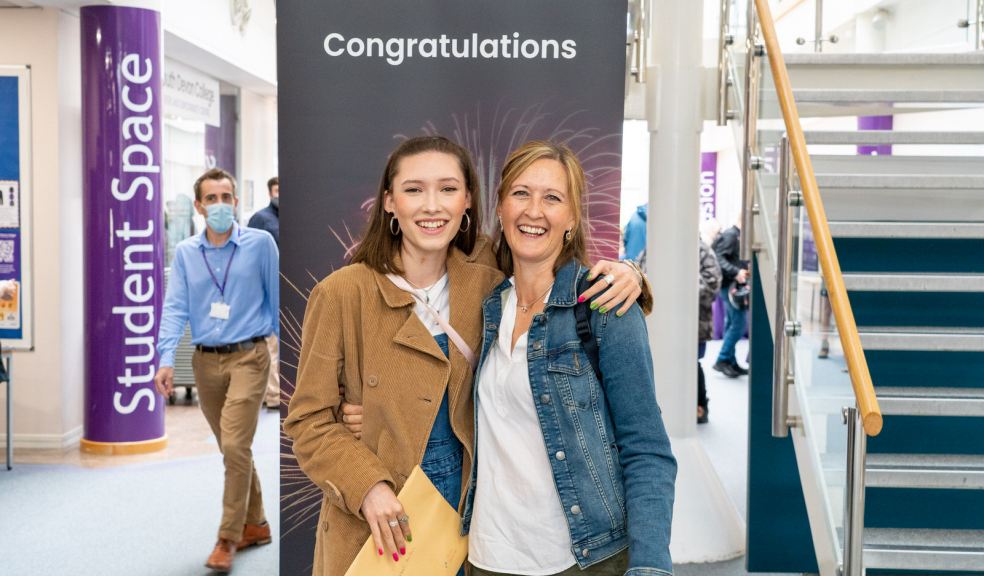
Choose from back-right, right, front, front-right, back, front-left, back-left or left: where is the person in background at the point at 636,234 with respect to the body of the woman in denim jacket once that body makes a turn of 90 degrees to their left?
back-left

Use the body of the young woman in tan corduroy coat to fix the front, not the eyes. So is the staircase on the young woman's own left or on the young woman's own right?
on the young woman's own left

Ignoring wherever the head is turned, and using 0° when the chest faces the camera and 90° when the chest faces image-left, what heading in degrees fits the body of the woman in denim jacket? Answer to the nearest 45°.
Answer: approximately 45°

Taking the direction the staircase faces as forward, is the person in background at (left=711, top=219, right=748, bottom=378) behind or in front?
behind

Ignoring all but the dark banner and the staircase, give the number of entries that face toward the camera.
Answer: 2

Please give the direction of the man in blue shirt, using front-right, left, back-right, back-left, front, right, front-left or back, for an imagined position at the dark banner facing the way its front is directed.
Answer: back-right

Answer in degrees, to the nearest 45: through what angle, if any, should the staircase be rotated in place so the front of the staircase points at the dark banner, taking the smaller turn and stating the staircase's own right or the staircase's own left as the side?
approximately 45° to the staircase's own right

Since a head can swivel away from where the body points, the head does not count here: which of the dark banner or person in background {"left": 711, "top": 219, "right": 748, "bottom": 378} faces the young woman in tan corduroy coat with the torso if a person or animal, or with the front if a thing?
the dark banner
